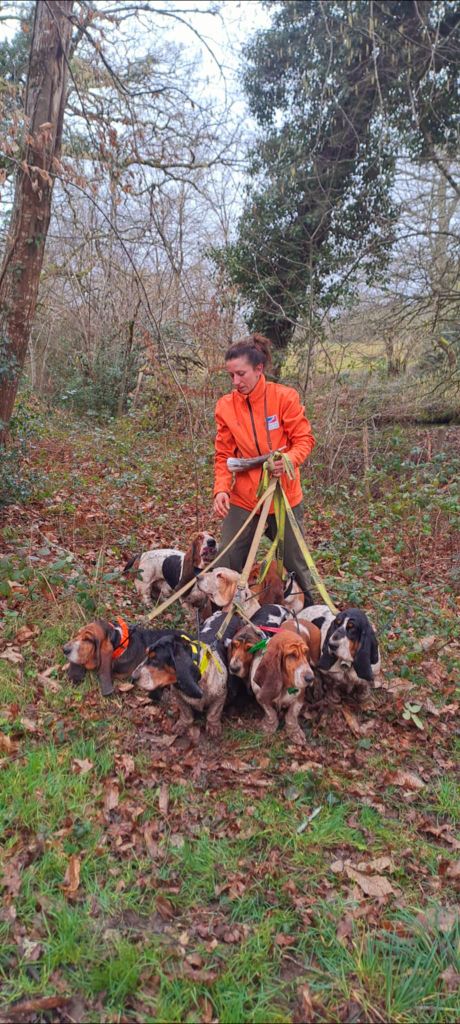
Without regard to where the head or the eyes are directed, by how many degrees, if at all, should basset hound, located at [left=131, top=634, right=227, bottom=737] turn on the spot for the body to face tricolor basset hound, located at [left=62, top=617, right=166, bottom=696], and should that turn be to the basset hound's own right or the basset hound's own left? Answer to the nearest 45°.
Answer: approximately 90° to the basset hound's own right

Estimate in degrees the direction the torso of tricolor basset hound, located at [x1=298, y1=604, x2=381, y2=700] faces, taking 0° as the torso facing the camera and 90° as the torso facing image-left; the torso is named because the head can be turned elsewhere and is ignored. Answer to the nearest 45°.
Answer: approximately 0°

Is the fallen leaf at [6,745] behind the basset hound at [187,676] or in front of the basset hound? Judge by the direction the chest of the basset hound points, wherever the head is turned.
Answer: in front

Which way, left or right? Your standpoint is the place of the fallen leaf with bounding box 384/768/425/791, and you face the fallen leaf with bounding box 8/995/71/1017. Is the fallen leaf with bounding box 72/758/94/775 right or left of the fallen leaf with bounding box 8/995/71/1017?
right

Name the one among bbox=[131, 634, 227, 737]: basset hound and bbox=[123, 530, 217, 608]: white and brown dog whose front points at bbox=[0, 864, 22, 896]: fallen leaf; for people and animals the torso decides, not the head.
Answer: the basset hound

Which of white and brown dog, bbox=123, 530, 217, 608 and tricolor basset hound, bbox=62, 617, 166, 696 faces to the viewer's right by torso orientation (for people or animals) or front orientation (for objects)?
the white and brown dog

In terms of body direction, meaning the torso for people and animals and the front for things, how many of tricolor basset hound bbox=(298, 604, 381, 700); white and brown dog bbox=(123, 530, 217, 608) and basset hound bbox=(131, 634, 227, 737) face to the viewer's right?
1

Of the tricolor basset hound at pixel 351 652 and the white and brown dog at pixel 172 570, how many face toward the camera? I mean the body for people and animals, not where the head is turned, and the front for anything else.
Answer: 1

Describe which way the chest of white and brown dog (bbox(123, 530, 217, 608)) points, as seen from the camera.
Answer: to the viewer's right

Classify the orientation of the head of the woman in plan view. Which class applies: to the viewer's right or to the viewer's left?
to the viewer's left

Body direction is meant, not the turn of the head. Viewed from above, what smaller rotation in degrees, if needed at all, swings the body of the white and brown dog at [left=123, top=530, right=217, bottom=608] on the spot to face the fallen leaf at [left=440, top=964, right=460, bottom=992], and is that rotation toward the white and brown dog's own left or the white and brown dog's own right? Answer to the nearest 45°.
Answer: approximately 90° to the white and brown dog's own right

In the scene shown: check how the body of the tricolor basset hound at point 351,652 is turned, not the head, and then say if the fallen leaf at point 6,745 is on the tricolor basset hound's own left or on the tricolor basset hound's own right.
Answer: on the tricolor basset hound's own right

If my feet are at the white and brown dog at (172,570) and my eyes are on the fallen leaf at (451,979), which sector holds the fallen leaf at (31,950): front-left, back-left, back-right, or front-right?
front-right

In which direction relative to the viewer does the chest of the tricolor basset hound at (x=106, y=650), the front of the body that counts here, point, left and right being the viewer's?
facing the viewer and to the left of the viewer

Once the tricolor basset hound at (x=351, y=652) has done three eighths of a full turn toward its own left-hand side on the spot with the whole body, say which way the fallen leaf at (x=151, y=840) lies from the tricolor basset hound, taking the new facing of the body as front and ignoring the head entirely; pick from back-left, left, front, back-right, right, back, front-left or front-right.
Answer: back

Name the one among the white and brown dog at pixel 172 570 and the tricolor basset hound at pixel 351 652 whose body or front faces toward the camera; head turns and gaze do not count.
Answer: the tricolor basset hound
